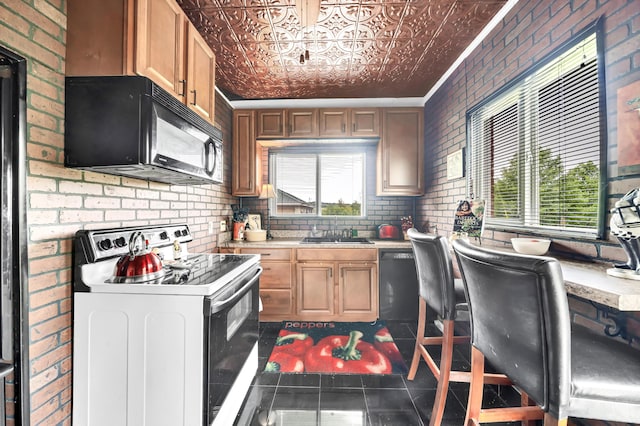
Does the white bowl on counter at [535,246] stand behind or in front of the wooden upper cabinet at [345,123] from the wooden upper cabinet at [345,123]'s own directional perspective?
in front

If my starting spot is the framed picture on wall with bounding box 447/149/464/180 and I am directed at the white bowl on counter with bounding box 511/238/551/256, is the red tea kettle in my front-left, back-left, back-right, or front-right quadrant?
front-right

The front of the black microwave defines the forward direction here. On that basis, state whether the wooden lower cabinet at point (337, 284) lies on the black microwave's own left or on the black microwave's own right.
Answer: on the black microwave's own left

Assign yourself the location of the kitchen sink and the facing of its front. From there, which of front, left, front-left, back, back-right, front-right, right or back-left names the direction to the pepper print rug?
front

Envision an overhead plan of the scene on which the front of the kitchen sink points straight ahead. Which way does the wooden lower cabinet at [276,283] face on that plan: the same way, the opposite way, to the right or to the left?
the same way

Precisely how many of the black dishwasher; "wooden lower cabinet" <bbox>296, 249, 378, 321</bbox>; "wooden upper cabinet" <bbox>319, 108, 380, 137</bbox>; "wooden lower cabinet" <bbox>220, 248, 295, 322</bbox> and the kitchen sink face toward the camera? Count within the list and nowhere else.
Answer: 5

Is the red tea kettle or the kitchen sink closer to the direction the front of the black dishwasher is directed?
the red tea kettle

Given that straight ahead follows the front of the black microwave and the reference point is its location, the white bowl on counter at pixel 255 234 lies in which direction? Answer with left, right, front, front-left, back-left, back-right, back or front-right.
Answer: left

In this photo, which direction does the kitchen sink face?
toward the camera

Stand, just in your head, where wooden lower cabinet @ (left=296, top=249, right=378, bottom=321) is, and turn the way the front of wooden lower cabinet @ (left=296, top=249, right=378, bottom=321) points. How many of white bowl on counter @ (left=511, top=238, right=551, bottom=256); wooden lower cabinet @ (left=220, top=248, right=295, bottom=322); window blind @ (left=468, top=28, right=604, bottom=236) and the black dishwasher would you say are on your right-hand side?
1

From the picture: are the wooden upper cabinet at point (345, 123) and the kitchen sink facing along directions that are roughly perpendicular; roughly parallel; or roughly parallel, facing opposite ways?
roughly parallel

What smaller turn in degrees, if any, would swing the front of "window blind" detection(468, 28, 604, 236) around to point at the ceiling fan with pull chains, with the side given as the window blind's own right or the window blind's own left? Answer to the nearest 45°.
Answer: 0° — it already faces it

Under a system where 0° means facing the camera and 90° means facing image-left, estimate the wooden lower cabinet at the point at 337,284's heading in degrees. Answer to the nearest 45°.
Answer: approximately 0°

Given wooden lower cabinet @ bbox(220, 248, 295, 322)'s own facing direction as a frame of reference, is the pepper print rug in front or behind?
in front

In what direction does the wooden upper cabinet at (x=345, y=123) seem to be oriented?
toward the camera

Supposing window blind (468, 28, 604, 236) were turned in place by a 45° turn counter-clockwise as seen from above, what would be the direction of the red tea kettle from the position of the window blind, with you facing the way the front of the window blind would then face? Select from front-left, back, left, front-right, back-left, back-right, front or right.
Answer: front-right

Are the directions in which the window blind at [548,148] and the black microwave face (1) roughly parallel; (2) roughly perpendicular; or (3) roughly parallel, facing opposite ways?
roughly parallel, facing opposite ways

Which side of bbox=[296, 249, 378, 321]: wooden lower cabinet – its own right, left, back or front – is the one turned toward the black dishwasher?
left
